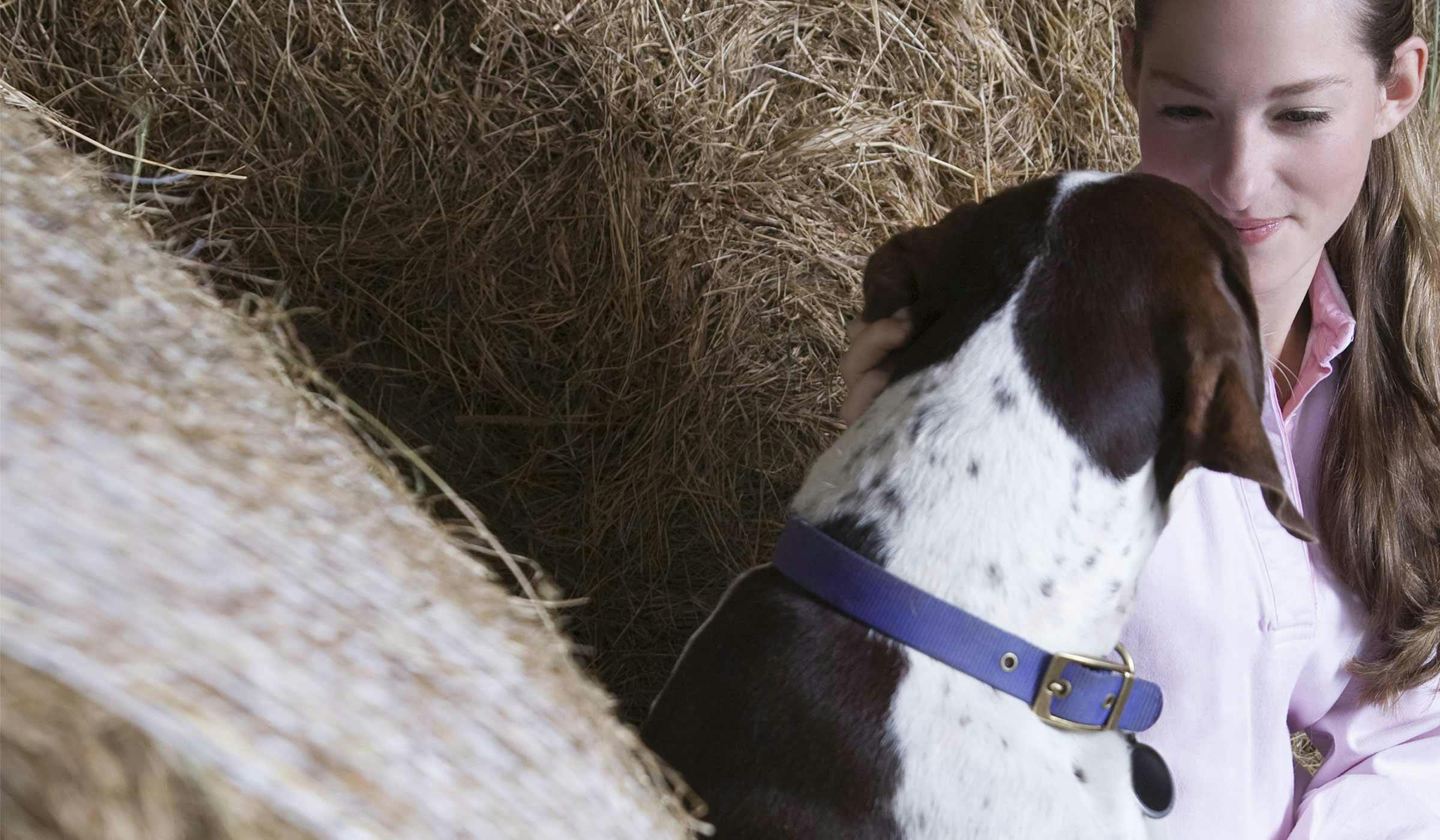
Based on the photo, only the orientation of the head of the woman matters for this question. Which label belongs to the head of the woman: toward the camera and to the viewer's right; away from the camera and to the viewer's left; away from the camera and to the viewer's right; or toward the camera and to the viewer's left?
toward the camera and to the viewer's left

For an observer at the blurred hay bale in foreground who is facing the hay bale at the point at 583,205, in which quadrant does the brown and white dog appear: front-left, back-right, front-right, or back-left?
front-right

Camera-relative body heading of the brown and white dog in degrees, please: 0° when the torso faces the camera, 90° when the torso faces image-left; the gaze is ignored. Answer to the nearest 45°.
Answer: approximately 225°

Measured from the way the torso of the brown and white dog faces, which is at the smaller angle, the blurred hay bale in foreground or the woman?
the woman

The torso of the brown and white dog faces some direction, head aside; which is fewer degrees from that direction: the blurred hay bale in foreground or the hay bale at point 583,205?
the hay bale

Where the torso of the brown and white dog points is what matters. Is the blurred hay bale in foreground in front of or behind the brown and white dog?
behind

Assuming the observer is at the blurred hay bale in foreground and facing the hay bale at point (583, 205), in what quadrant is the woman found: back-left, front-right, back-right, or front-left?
front-right

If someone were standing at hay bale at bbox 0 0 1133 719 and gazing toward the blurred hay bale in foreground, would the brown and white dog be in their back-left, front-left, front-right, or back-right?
front-left

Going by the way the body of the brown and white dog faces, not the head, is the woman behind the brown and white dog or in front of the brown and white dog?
in front
